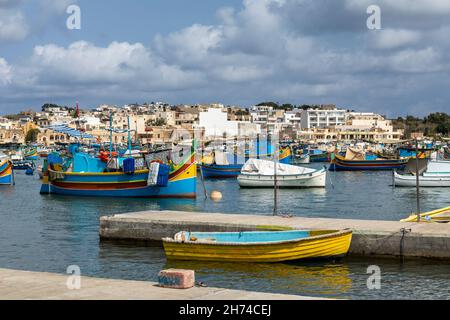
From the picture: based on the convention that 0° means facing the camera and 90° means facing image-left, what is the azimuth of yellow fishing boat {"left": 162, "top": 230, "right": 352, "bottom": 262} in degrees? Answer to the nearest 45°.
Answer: approximately 270°

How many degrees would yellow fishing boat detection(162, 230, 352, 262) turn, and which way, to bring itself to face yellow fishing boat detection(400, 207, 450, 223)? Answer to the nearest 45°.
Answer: approximately 45° to its left
